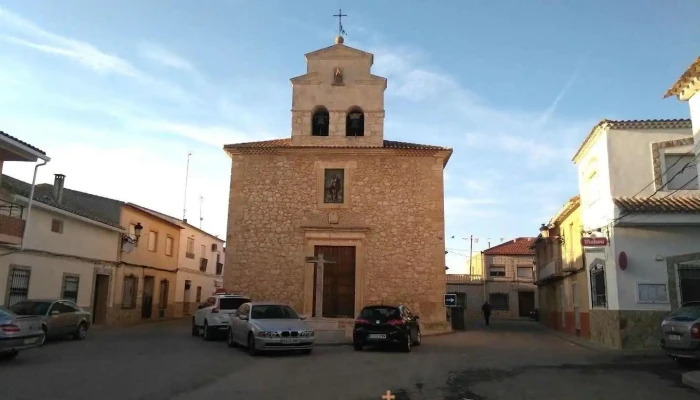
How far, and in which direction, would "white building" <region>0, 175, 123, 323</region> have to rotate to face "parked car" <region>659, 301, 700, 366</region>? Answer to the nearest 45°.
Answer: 0° — it already faces it

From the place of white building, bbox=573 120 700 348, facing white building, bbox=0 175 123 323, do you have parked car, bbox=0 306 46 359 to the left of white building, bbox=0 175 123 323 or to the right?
left

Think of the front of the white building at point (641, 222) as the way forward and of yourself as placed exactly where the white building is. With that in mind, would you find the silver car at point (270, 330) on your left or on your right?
on your right

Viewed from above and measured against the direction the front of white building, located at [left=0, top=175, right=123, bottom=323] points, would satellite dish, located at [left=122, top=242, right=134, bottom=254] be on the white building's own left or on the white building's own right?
on the white building's own left

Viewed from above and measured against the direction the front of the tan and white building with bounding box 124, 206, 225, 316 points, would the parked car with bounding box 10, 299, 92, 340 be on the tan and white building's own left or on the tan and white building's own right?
on the tan and white building's own right

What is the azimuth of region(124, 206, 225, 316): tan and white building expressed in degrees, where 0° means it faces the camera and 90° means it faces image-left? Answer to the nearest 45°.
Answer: approximately 315°

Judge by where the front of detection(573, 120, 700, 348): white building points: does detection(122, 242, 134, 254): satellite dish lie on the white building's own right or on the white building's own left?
on the white building's own right

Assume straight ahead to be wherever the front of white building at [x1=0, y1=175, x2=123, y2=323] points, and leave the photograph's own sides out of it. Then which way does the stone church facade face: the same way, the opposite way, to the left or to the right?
to the right

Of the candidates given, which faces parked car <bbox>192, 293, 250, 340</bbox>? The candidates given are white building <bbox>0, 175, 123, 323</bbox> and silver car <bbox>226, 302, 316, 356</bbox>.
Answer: the white building

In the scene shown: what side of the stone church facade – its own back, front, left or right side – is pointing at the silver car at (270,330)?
front

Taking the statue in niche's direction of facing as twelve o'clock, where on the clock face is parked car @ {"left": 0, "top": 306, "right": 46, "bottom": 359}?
The parked car is roughly at 1 o'clock from the statue in niche.

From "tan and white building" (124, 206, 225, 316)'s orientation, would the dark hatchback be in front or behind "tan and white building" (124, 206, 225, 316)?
in front

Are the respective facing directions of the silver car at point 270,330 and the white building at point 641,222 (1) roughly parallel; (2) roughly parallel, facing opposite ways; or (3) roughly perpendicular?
roughly perpendicular

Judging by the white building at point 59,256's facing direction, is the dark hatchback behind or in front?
in front

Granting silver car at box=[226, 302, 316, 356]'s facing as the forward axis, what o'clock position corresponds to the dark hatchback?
The dark hatchback is roughly at 10 o'clock from the silver car.
